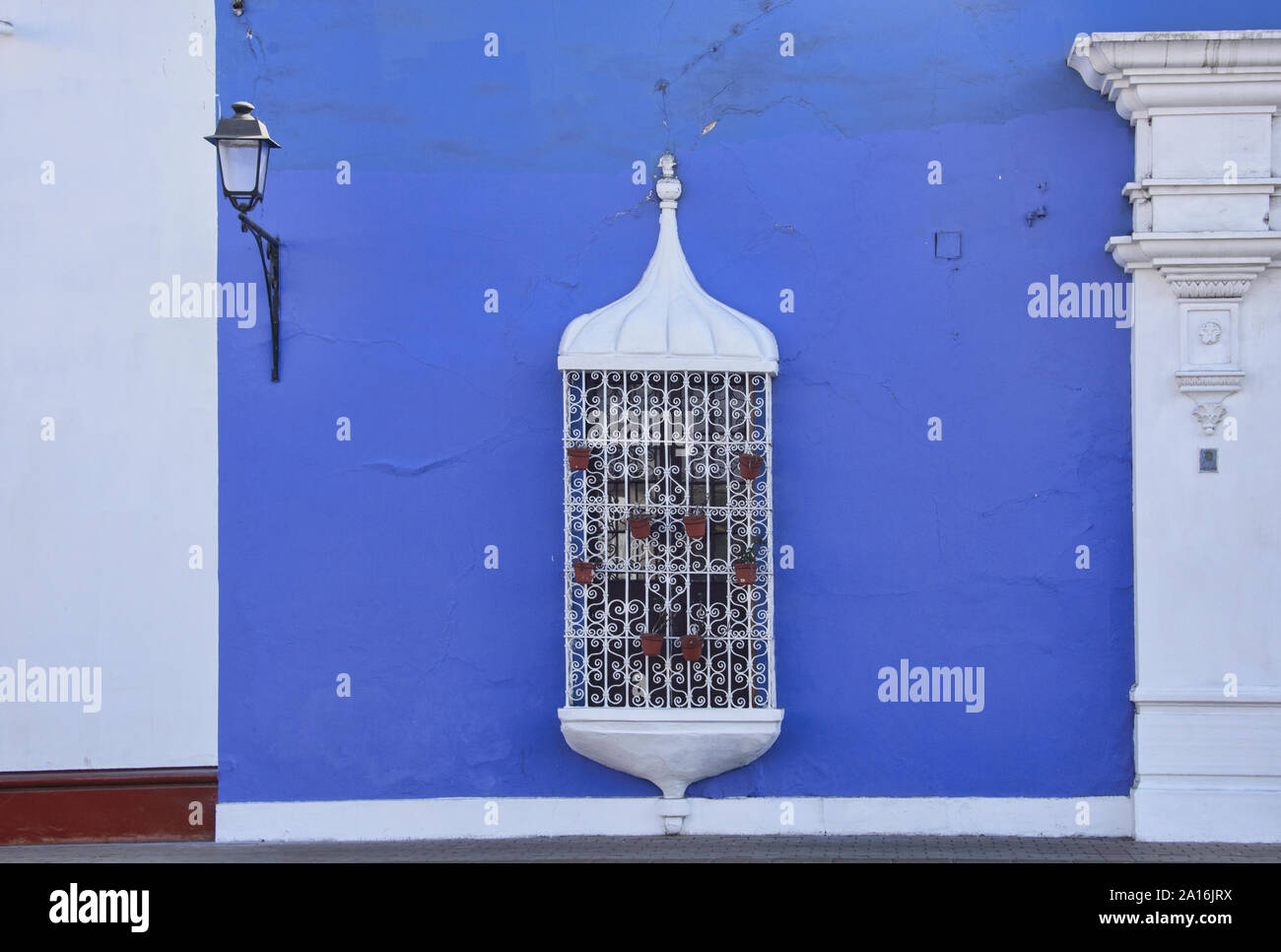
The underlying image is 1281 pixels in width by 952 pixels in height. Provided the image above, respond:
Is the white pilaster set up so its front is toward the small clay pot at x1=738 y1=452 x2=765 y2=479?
no

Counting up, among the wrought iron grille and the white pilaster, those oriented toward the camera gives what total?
2

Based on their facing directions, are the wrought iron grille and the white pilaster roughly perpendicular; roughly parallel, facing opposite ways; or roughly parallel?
roughly parallel

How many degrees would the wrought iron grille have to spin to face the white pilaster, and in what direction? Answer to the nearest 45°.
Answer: approximately 90° to its left

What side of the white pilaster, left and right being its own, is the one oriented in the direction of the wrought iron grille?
right

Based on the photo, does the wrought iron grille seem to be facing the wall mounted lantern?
no

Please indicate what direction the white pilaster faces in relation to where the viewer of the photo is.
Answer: facing the viewer

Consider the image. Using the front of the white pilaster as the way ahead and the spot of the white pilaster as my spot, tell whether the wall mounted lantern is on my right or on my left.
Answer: on my right

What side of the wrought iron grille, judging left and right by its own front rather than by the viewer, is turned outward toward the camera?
front
